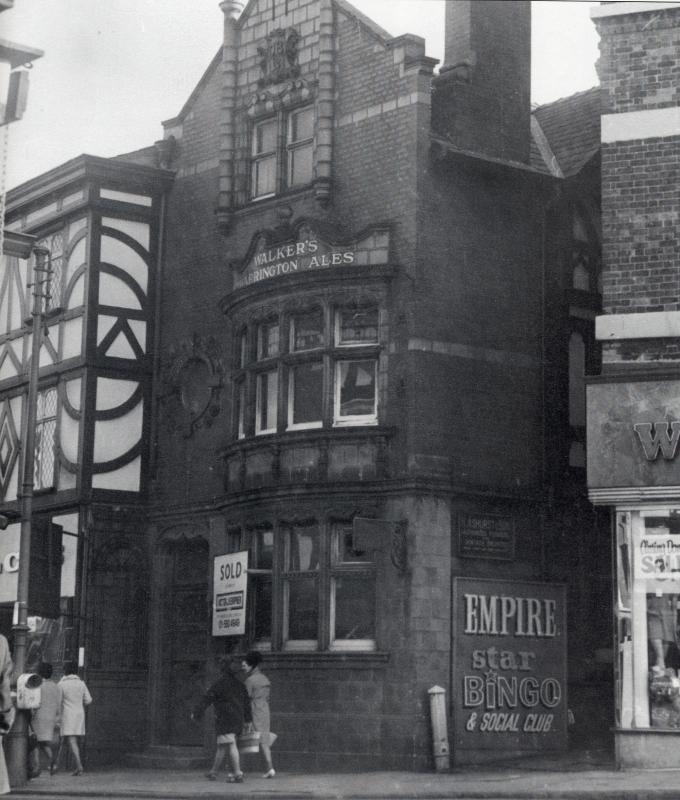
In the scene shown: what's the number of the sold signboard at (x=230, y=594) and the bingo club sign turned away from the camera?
0

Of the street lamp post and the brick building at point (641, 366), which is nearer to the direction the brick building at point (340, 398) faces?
the street lamp post

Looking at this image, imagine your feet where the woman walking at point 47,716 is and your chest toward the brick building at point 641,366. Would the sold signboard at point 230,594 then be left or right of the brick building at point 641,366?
left

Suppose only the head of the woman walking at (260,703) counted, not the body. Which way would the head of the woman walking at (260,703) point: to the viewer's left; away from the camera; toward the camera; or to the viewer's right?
to the viewer's left

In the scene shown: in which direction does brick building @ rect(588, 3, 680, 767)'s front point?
toward the camera

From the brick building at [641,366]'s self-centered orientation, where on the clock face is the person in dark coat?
The person in dark coat is roughly at 3 o'clock from the brick building.

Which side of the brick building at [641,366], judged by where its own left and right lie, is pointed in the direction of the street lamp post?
right

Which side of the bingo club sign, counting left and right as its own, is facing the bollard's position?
right

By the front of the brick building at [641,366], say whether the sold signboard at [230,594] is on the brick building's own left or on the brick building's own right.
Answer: on the brick building's own right

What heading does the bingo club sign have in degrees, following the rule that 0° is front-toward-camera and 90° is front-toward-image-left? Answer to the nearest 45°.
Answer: approximately 315°

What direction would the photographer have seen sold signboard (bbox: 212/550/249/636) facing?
facing the viewer and to the left of the viewer

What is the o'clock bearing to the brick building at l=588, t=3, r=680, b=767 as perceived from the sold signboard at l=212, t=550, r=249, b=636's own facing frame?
The brick building is roughly at 9 o'clock from the sold signboard.
